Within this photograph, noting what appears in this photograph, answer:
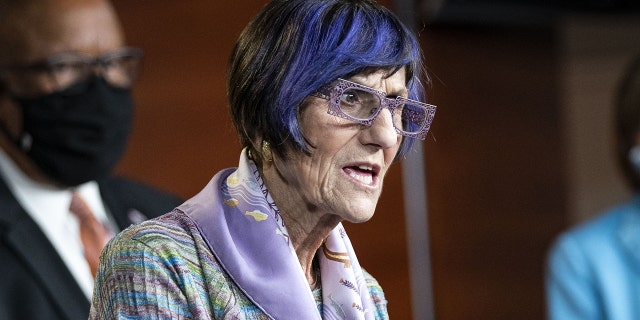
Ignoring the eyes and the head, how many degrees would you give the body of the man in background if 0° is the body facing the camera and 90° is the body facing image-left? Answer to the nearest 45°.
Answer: approximately 315°

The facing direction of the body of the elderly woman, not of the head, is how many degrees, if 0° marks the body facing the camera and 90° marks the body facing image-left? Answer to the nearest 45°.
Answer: approximately 315°

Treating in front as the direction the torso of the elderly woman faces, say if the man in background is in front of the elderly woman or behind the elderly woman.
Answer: behind

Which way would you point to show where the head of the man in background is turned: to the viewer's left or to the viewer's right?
to the viewer's right
